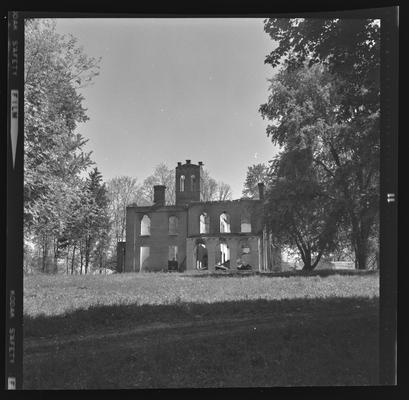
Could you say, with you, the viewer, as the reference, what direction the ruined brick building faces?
facing the viewer

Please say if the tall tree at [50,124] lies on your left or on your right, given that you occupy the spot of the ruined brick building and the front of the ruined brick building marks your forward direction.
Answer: on your right
